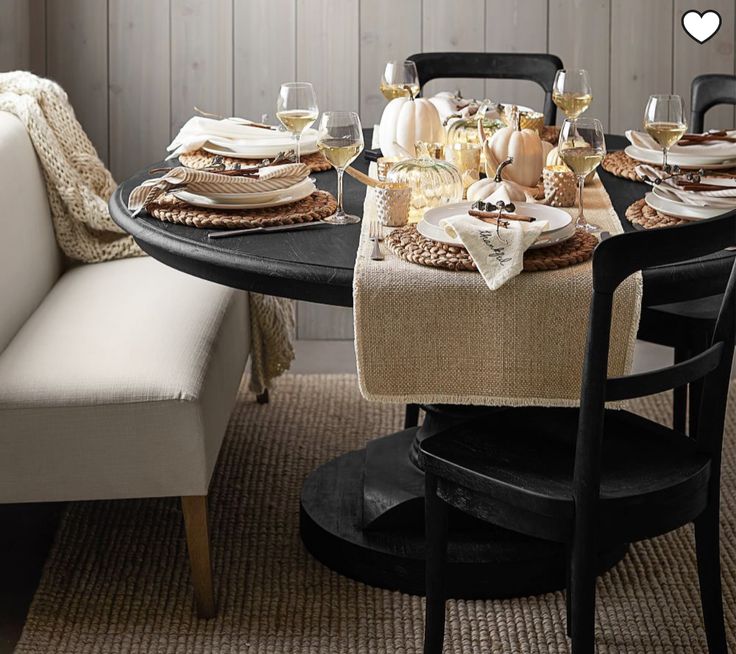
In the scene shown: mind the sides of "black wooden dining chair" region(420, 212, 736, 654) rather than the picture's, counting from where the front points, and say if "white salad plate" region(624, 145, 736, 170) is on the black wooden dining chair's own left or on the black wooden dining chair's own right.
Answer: on the black wooden dining chair's own right

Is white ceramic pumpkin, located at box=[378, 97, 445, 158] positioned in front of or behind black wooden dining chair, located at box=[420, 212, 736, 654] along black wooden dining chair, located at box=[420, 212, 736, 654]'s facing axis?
in front

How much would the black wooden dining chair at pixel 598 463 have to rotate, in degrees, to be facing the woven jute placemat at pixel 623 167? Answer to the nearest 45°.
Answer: approximately 45° to its right

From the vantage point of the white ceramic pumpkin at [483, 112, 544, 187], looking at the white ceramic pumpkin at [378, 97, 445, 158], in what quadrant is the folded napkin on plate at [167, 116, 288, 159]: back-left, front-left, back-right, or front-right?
front-left

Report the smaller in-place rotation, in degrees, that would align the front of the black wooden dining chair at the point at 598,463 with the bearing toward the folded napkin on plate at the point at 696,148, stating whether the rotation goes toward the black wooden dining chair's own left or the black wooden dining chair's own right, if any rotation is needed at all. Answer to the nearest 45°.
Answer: approximately 45° to the black wooden dining chair's own right

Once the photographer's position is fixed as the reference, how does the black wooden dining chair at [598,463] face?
facing away from the viewer and to the left of the viewer
